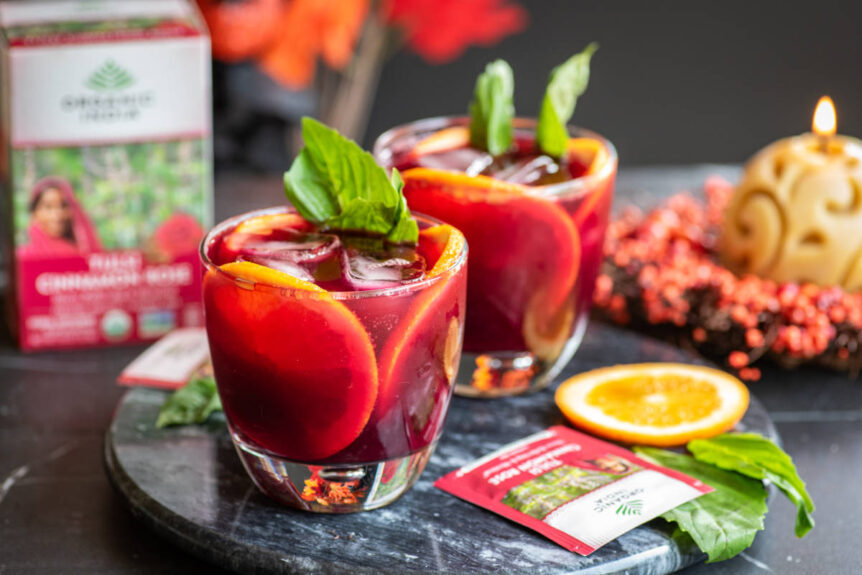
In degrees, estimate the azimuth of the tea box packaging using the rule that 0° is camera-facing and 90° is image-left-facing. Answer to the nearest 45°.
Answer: approximately 0°

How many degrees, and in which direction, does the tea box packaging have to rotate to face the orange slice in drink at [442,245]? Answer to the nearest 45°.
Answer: approximately 45° to its left

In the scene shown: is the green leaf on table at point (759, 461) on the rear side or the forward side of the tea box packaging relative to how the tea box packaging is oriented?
on the forward side

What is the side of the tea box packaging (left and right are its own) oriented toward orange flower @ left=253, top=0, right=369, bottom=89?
back

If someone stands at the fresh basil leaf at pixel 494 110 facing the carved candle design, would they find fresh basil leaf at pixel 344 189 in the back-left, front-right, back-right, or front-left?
back-right

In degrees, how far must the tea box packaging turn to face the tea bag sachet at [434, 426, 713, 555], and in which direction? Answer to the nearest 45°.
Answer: approximately 45° to its left
